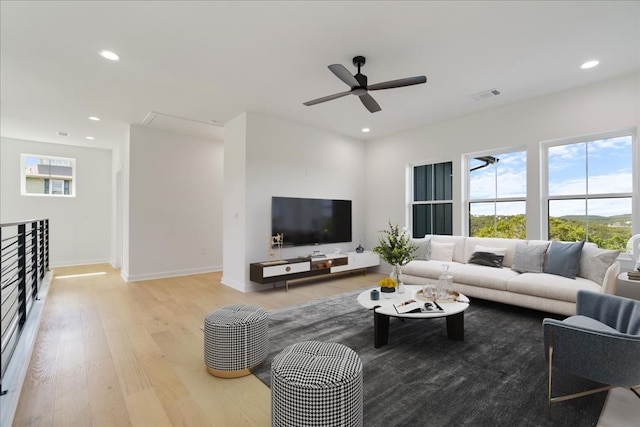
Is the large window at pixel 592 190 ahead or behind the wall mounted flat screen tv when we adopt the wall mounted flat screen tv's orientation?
ahead

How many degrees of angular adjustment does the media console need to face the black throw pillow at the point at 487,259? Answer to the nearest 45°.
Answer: approximately 45° to its left

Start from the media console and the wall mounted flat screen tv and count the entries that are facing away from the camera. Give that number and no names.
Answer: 0

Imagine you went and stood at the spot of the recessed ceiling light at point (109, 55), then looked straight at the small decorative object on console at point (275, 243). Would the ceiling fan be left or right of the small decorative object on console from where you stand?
right

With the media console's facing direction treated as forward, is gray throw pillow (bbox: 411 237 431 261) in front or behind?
in front

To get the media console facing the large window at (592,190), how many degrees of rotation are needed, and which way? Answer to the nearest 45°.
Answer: approximately 45° to its left

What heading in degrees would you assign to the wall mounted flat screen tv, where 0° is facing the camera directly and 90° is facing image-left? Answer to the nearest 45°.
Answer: approximately 315°

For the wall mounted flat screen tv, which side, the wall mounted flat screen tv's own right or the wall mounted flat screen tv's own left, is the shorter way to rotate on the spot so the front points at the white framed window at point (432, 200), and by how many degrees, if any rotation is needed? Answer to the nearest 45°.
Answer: approximately 45° to the wall mounted flat screen tv's own left

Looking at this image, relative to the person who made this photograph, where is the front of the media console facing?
facing the viewer and to the right of the viewer

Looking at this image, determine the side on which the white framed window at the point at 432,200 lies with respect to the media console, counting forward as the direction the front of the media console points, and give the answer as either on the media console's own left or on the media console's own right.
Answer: on the media console's own left
